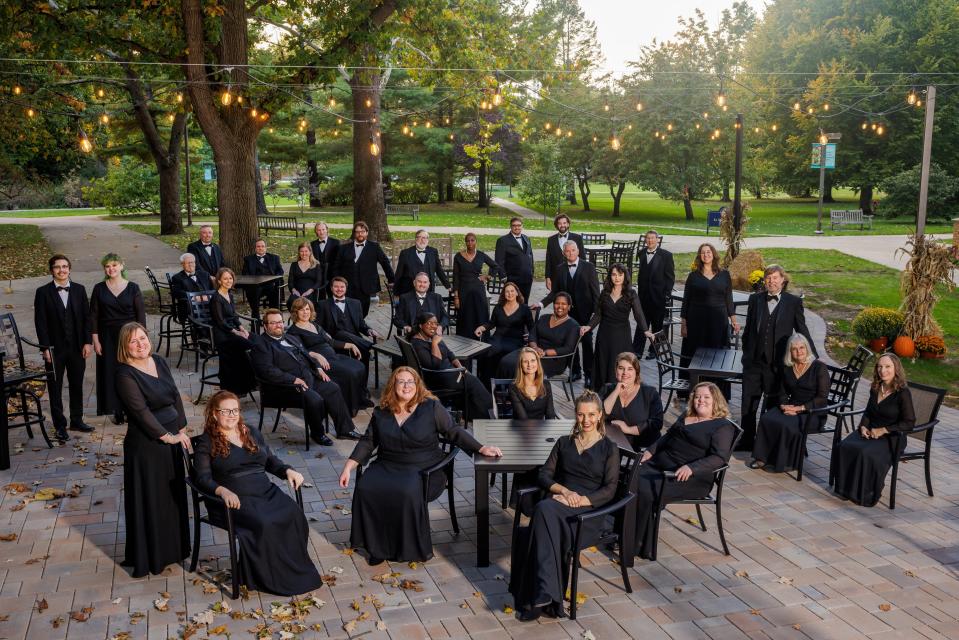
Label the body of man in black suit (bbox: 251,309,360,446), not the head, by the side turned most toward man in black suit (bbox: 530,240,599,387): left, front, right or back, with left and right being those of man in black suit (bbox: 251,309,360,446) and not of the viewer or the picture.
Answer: left

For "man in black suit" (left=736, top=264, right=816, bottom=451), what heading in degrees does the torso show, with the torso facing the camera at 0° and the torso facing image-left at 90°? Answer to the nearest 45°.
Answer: approximately 0°

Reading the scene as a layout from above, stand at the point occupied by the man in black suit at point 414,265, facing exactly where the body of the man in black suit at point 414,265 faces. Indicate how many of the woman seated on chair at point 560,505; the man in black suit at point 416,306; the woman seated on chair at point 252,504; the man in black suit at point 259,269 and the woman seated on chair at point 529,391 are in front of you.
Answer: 4

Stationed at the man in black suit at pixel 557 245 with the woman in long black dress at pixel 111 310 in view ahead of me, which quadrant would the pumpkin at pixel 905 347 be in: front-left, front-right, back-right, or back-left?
back-left

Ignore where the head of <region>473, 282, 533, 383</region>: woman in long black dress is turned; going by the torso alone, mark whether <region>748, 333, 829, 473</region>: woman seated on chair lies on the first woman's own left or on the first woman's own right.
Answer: on the first woman's own left

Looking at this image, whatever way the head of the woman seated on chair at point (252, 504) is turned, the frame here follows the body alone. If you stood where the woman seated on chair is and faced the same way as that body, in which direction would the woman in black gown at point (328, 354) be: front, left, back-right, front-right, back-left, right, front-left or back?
back-left

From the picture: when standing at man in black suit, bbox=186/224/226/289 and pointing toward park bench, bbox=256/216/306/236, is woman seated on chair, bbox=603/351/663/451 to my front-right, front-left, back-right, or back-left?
back-right

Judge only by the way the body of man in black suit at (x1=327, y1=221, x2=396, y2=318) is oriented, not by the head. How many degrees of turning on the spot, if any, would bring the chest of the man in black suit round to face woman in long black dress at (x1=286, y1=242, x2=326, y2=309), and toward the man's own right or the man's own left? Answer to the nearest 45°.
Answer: approximately 45° to the man's own right

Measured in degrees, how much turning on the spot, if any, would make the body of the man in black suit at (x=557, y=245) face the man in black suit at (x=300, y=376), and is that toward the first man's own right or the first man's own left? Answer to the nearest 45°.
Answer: approximately 45° to the first man's own right

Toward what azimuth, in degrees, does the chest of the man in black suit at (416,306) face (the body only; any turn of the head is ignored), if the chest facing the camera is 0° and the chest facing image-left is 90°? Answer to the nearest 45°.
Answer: approximately 0°

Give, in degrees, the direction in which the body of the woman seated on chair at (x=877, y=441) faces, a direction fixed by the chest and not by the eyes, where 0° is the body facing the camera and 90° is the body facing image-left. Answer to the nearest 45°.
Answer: approximately 45°
